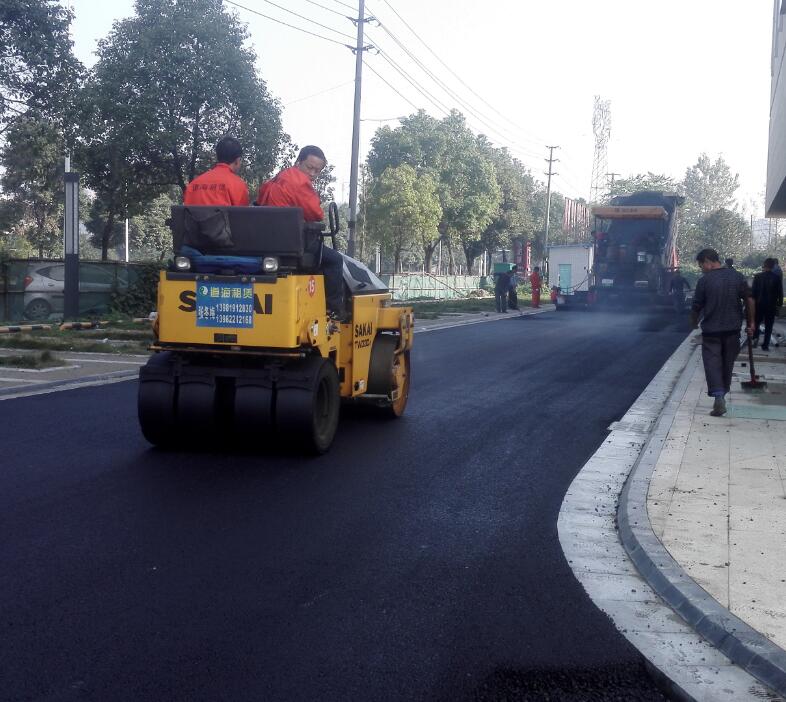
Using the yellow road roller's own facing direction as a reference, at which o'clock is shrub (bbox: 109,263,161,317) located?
The shrub is roughly at 10 o'clock from the yellow road roller.

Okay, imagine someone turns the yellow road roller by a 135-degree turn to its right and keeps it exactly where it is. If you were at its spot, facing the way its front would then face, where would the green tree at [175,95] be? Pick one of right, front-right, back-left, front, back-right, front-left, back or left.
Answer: back

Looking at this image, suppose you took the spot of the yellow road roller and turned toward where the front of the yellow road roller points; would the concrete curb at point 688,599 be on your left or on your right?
on your right

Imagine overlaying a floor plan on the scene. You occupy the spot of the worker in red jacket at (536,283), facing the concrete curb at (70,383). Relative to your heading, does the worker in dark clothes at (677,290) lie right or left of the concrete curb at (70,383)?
left

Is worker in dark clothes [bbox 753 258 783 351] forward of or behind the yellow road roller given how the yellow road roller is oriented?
forward

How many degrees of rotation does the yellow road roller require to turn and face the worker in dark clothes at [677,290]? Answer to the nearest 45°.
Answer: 0° — it already faces them

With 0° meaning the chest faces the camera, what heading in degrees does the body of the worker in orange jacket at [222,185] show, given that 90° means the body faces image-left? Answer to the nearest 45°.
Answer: approximately 225°

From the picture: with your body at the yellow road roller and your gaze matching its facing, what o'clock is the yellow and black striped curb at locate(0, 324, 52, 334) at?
The yellow and black striped curb is roughly at 10 o'clock from the yellow road roller.

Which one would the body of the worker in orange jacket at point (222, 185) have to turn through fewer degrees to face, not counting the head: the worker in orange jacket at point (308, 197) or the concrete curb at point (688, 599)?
the worker in orange jacket

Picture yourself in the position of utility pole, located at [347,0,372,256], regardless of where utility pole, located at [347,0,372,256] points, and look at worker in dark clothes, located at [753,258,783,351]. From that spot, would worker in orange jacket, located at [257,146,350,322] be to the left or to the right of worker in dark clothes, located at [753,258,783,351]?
right

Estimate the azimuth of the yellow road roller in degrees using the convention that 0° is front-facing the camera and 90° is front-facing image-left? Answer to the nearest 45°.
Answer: approximately 225°

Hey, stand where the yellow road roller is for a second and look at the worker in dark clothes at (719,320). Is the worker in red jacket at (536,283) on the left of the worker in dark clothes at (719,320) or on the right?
left

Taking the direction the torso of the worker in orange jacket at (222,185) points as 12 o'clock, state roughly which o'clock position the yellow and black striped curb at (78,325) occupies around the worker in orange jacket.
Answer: The yellow and black striped curb is roughly at 10 o'clock from the worker in orange jacket.

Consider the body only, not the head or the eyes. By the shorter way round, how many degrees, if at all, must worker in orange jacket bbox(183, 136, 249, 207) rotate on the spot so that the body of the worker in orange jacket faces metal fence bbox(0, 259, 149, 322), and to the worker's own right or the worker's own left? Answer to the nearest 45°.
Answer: approximately 45° to the worker's own left

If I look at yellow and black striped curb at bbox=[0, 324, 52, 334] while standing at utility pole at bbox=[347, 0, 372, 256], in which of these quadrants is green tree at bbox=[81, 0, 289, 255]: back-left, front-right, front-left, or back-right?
front-right

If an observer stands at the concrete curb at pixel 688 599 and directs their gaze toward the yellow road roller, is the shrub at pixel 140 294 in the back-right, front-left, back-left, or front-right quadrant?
front-right

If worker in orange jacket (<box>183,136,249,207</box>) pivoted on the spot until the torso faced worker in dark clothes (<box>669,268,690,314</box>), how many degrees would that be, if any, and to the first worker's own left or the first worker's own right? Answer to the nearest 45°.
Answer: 0° — they already face them

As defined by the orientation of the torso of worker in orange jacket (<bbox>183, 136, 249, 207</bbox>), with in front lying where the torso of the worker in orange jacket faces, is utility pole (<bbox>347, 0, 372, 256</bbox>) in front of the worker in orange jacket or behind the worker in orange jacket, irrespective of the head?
in front
